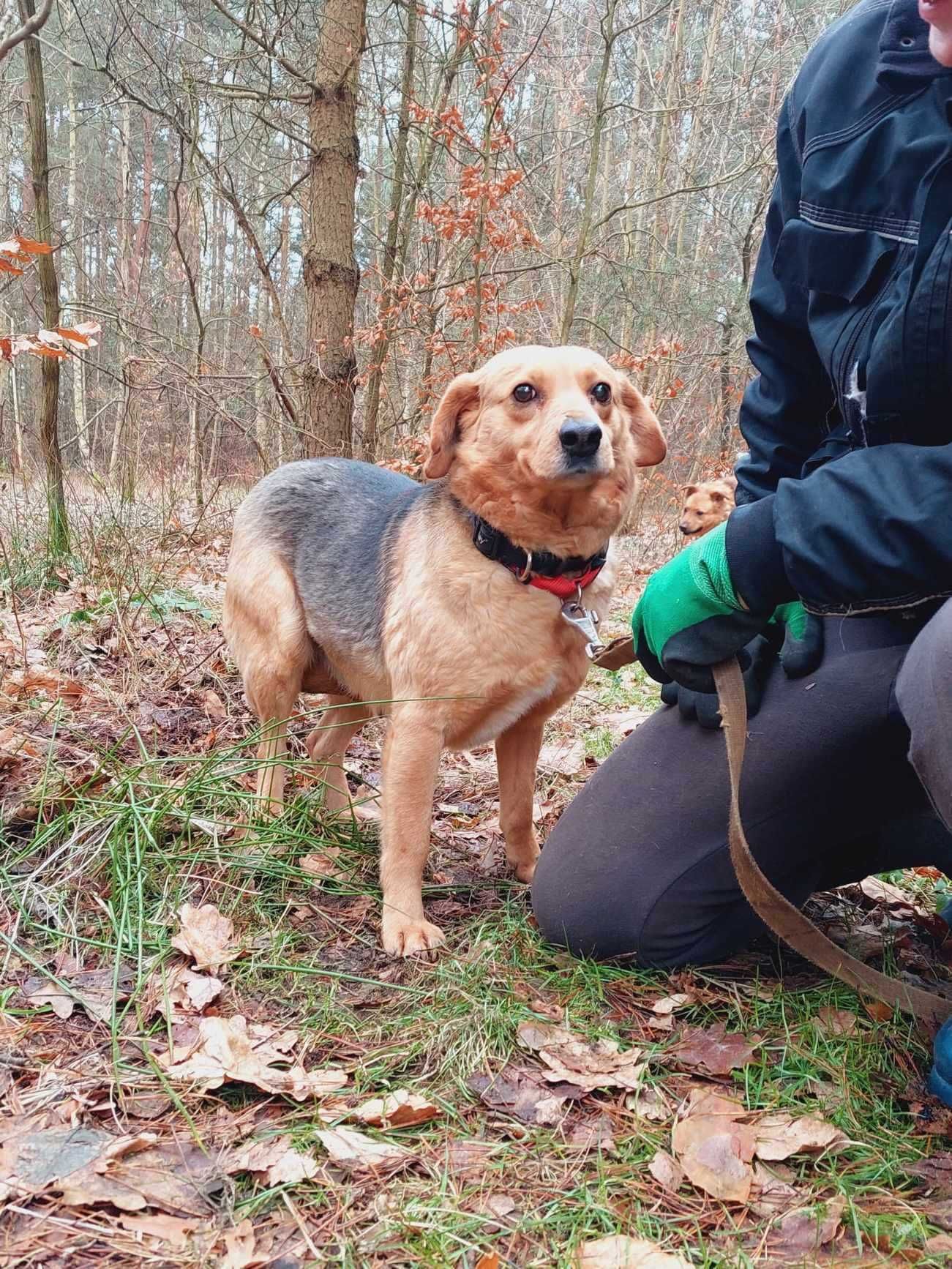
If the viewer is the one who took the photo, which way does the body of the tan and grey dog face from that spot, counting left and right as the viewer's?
facing the viewer and to the right of the viewer

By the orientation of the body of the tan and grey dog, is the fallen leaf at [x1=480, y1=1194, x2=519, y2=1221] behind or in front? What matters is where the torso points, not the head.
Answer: in front

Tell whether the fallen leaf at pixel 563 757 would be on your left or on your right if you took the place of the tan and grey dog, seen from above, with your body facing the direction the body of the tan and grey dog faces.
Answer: on your left

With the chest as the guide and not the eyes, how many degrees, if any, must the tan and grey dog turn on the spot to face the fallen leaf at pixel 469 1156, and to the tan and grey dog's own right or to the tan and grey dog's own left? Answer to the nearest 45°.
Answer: approximately 45° to the tan and grey dog's own right

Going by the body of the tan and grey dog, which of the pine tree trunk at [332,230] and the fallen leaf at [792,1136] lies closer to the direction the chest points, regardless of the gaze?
the fallen leaf

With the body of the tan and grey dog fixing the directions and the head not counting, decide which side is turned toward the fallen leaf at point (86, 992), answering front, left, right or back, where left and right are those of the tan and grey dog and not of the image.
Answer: right

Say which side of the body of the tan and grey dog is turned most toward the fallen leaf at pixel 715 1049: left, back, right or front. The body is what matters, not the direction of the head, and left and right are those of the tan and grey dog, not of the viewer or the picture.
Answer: front

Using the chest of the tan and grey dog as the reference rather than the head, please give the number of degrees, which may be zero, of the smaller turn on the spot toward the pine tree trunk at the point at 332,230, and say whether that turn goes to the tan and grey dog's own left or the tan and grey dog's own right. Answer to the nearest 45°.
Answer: approximately 135° to the tan and grey dog's own left

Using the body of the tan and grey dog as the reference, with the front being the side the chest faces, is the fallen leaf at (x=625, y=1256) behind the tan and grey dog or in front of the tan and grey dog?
in front
